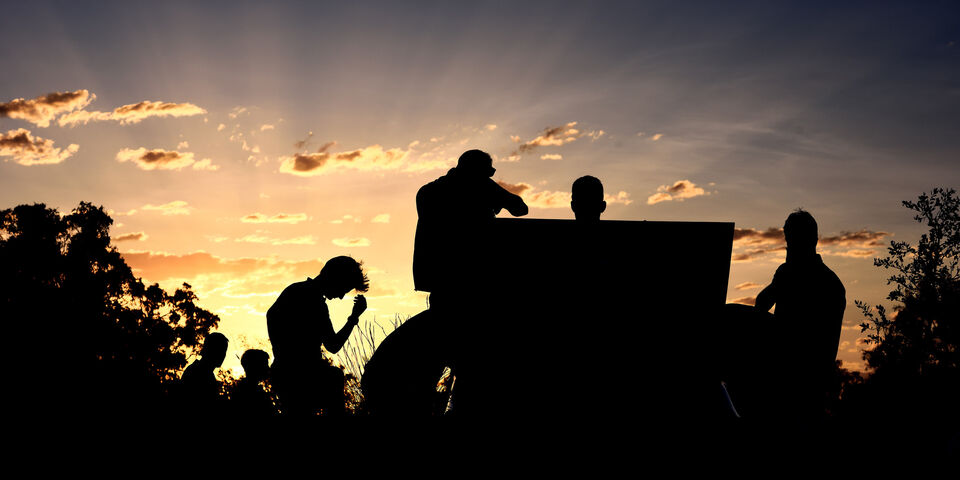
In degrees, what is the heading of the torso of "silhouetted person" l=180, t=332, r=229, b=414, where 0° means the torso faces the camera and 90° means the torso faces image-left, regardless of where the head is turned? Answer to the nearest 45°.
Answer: approximately 270°

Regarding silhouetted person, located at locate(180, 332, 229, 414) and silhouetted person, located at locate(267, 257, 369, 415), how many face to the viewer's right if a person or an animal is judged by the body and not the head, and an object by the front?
2

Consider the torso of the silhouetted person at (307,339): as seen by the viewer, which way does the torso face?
to the viewer's right

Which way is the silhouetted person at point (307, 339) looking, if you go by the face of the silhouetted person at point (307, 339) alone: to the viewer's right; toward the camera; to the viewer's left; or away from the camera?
to the viewer's right

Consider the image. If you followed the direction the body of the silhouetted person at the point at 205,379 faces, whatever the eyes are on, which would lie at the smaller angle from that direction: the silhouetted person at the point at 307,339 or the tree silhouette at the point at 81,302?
the silhouetted person

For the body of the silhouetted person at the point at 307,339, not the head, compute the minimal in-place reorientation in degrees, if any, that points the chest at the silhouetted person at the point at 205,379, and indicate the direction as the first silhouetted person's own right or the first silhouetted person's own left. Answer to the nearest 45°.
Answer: approximately 135° to the first silhouetted person's own left

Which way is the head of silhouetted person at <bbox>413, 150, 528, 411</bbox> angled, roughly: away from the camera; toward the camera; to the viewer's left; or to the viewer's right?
to the viewer's right
